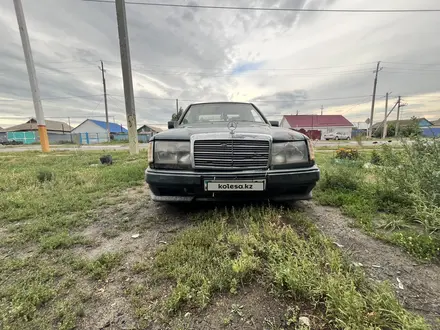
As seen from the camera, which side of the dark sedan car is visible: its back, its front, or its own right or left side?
front

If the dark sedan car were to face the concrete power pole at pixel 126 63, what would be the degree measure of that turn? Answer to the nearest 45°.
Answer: approximately 135° to its right

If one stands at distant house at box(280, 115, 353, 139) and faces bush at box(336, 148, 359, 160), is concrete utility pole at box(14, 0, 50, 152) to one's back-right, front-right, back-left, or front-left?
front-right

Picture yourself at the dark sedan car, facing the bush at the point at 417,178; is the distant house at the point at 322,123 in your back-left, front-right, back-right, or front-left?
front-left

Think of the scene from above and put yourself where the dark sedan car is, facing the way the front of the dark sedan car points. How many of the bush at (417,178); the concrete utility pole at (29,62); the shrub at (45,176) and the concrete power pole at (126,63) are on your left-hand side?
1

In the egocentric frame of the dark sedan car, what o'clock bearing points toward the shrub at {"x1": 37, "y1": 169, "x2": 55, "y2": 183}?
The shrub is roughly at 4 o'clock from the dark sedan car.

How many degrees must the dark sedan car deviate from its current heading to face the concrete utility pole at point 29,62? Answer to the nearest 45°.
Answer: approximately 135° to its right

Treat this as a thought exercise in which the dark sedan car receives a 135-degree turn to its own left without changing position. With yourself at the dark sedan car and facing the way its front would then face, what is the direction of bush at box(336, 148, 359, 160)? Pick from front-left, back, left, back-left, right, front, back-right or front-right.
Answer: front

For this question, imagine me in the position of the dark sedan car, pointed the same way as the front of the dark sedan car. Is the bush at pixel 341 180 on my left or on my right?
on my left

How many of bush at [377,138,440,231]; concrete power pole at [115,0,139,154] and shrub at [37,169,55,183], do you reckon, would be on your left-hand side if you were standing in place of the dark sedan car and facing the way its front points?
1

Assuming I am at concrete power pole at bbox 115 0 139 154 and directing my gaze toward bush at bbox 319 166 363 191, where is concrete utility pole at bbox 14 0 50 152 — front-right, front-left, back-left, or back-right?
back-right

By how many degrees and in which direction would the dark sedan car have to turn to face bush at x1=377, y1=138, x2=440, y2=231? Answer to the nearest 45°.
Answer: approximately 90° to its left

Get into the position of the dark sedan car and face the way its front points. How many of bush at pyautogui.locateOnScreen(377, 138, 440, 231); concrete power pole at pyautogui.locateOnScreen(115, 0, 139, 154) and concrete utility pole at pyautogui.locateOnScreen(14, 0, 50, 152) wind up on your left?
1
